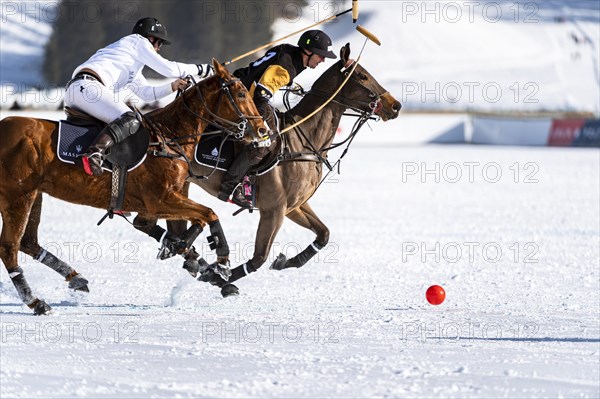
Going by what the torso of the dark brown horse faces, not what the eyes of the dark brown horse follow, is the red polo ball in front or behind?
in front

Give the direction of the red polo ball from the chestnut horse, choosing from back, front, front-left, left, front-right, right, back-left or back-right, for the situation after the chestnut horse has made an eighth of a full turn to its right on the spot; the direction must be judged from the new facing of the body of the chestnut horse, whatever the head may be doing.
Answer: front-left

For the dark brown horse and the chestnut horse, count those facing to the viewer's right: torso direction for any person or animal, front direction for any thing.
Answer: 2

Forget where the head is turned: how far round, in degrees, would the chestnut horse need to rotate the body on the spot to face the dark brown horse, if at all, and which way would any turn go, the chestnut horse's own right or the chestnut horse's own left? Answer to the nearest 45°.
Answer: approximately 45° to the chestnut horse's own left

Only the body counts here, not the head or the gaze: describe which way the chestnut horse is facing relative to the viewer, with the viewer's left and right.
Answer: facing to the right of the viewer

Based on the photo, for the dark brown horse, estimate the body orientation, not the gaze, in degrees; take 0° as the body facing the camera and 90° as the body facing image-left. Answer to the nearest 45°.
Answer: approximately 270°
